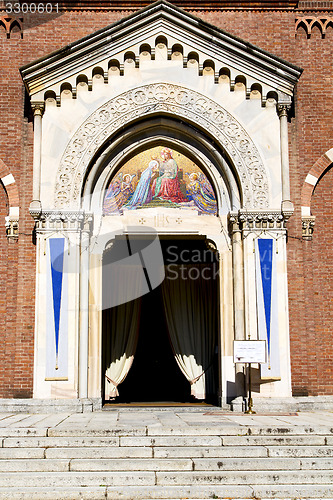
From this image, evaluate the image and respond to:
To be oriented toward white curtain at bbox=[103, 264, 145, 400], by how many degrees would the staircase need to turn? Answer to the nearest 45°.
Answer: approximately 180°

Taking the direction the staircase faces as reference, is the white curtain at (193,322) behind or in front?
behind

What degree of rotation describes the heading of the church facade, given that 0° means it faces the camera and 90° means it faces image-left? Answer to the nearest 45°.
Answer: approximately 0°
